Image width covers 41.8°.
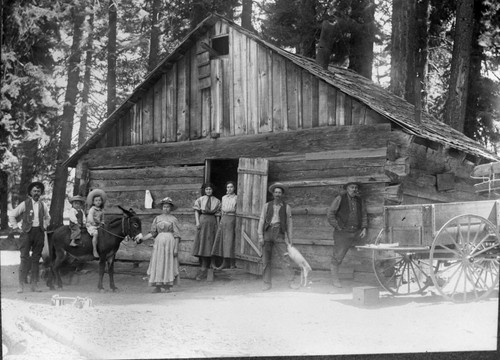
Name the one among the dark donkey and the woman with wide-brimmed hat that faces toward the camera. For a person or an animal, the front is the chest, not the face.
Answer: the woman with wide-brimmed hat

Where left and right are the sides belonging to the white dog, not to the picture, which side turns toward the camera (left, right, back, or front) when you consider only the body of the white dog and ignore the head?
left

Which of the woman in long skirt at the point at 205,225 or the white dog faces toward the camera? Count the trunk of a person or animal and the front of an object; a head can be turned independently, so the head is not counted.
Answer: the woman in long skirt

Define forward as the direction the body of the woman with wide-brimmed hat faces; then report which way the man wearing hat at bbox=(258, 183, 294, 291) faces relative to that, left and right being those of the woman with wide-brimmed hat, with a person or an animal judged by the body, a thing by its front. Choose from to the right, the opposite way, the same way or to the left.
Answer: the same way

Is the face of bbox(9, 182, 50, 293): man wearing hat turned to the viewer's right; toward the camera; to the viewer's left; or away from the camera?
toward the camera

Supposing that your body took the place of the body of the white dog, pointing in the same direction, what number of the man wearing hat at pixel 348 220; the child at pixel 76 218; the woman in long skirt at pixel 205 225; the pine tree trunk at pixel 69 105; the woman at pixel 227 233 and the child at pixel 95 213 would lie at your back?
1

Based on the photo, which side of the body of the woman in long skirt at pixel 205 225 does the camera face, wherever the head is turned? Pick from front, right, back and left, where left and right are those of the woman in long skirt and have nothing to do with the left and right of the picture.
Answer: front

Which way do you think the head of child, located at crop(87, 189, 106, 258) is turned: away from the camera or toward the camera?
toward the camera

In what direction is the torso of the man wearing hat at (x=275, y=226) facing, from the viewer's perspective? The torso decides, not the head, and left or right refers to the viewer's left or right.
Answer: facing the viewer

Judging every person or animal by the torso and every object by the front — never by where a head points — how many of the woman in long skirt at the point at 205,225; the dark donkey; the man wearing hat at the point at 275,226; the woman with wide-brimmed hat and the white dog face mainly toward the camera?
3

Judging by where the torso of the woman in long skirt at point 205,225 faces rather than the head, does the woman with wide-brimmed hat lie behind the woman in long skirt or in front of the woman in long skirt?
in front

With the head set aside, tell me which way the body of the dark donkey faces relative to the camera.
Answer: to the viewer's right

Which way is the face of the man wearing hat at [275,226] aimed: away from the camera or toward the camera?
toward the camera

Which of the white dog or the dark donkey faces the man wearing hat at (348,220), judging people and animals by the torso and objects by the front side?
the dark donkey

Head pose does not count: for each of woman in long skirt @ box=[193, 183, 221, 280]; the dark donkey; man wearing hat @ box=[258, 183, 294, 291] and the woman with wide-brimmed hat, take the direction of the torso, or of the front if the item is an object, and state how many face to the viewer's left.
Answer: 0
